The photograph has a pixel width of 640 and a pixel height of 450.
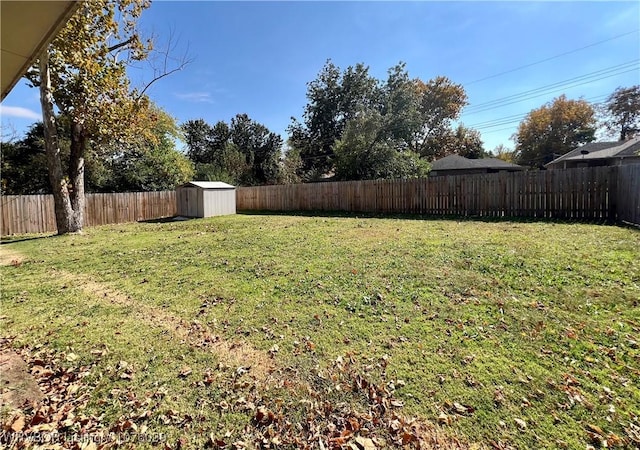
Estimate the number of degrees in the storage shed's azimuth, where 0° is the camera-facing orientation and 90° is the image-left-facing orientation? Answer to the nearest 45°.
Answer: approximately 45°

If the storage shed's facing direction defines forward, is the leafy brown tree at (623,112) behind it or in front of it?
behind

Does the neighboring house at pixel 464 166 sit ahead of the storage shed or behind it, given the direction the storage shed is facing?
behind

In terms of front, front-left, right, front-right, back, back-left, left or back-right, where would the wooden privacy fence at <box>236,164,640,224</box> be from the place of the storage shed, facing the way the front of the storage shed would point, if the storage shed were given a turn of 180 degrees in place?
right

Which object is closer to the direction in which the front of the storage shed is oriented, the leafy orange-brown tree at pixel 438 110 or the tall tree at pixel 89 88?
the tall tree

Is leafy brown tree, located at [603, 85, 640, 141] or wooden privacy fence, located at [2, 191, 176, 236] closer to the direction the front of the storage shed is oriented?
the wooden privacy fence
